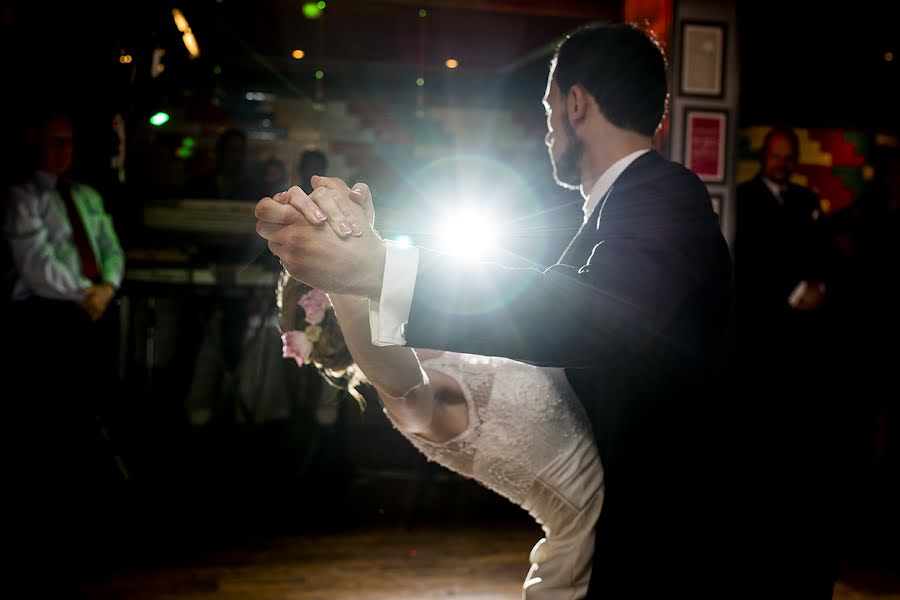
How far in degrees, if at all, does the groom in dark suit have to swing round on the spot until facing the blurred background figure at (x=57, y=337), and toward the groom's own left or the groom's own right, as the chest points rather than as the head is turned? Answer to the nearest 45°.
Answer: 0° — they already face them

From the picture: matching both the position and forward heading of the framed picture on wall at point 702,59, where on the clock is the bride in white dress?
The bride in white dress is roughly at 12 o'clock from the framed picture on wall.

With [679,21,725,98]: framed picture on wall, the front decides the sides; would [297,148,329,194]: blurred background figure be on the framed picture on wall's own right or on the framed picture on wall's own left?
on the framed picture on wall's own right

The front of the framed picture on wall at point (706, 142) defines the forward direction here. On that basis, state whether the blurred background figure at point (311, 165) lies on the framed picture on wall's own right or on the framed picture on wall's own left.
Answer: on the framed picture on wall's own right

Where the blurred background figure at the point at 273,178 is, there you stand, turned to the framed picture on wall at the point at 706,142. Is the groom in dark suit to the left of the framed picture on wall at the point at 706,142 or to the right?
right

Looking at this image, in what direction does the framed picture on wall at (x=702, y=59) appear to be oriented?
toward the camera

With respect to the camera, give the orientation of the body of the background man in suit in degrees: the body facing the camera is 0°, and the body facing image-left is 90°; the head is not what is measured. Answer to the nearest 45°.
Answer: approximately 0°

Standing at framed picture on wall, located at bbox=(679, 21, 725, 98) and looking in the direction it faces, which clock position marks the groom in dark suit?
The groom in dark suit is roughly at 12 o'clock from the framed picture on wall.

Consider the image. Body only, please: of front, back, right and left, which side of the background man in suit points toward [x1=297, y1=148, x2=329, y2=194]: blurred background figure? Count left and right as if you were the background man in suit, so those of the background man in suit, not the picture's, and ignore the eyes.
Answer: right
